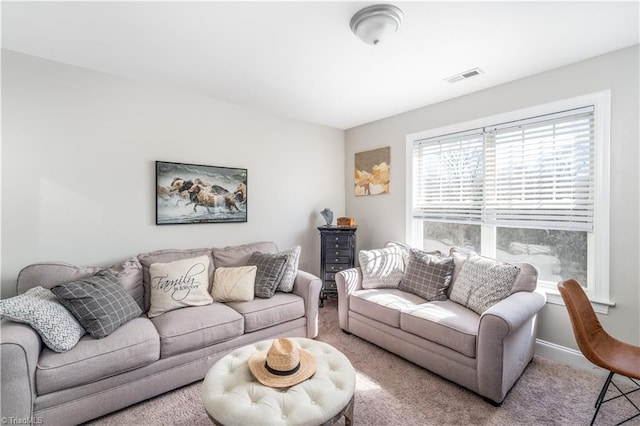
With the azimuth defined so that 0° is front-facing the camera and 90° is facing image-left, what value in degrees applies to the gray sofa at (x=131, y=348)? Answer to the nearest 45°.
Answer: approximately 315°

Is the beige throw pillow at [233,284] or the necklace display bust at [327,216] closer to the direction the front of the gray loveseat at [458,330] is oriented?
the beige throw pillow

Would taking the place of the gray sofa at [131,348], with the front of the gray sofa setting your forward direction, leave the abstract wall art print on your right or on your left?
on your left

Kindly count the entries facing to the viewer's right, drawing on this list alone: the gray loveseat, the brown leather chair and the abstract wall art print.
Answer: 1

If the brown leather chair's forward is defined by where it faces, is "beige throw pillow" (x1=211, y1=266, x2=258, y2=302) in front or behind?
behind

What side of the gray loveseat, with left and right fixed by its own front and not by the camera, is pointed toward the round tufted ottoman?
front

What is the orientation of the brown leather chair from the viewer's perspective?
to the viewer's right

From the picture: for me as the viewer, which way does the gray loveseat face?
facing the viewer and to the left of the viewer

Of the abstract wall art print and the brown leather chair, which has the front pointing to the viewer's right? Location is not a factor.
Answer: the brown leather chair

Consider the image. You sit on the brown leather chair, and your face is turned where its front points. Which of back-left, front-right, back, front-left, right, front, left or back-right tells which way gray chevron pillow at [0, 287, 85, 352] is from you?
back-right
